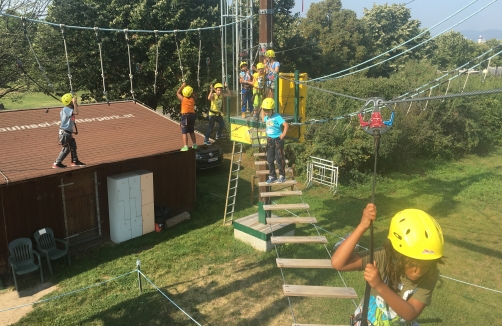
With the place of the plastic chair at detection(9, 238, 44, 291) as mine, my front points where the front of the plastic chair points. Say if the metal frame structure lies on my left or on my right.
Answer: on my left

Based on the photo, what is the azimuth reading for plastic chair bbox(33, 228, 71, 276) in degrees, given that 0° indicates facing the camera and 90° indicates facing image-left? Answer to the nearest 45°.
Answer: approximately 315°

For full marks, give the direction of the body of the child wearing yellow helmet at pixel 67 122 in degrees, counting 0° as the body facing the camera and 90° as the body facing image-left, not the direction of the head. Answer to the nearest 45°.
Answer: approximately 270°

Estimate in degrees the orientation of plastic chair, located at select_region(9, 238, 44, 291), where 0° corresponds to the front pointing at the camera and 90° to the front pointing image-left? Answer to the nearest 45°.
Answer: approximately 315°
